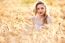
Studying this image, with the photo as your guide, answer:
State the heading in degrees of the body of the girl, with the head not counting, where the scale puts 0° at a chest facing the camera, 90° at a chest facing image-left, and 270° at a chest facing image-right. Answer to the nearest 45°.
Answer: approximately 0°
